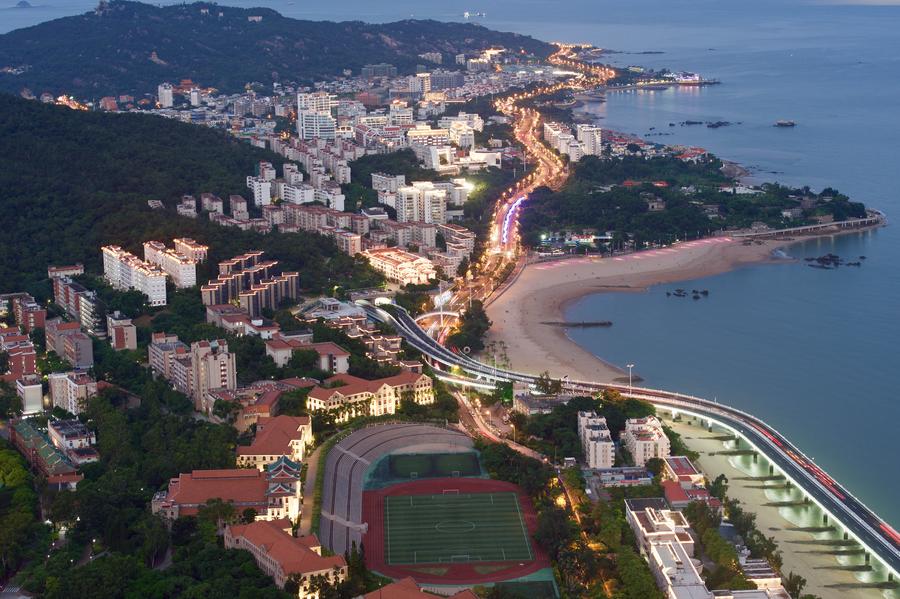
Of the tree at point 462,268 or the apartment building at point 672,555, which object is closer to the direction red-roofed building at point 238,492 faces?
the apartment building

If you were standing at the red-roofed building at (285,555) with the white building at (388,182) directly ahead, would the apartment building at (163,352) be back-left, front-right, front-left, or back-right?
front-left

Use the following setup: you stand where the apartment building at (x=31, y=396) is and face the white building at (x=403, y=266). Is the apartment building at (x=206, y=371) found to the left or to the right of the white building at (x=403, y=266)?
right

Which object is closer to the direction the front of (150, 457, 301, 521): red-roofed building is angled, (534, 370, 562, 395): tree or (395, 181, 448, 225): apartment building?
the tree

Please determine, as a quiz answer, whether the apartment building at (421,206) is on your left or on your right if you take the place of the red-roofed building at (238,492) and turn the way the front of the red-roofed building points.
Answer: on your left

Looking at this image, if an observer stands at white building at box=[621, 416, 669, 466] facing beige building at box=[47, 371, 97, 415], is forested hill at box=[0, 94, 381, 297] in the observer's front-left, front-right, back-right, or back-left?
front-right
